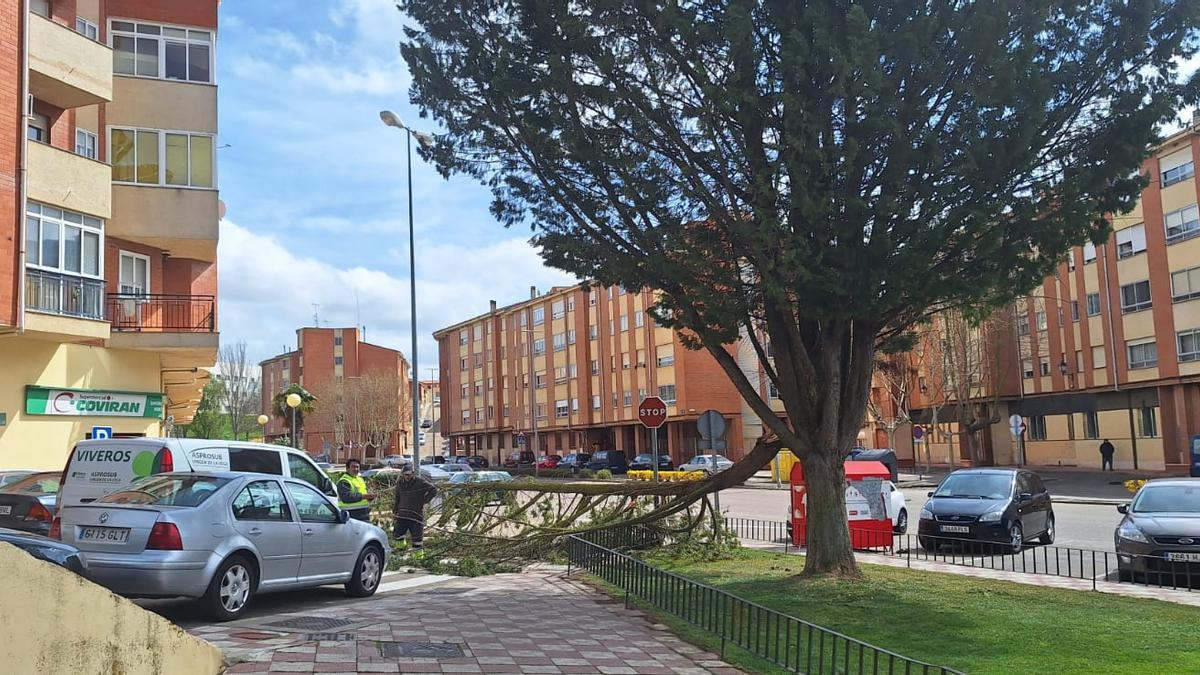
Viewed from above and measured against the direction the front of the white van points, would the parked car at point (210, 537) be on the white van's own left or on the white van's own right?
on the white van's own right

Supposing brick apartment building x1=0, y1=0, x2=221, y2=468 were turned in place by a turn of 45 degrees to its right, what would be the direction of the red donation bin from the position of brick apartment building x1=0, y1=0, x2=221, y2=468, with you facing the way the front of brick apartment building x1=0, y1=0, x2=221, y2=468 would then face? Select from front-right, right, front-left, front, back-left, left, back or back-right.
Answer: front-left

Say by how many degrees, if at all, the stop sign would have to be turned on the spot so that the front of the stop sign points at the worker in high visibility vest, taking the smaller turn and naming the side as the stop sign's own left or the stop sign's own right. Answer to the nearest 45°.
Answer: approximately 45° to the stop sign's own right

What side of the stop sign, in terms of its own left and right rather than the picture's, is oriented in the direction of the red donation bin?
left

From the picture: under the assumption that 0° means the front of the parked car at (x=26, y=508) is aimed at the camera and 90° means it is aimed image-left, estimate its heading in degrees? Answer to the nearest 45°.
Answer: approximately 225°

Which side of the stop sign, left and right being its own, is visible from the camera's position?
front

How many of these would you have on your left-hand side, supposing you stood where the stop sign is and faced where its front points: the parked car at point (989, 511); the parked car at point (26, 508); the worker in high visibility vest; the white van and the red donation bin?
2

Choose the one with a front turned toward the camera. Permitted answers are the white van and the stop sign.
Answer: the stop sign

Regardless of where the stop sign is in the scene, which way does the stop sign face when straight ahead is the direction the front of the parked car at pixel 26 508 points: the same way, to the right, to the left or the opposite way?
the opposite way

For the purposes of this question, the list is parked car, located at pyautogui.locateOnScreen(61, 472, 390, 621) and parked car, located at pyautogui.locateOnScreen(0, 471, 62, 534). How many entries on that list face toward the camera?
0

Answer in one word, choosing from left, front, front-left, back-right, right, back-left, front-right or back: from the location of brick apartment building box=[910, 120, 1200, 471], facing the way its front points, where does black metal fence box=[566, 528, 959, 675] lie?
front-left

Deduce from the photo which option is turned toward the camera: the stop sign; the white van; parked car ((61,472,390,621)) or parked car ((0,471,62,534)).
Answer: the stop sign

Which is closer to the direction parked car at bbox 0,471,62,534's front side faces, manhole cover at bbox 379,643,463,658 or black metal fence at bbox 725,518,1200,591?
the black metal fence

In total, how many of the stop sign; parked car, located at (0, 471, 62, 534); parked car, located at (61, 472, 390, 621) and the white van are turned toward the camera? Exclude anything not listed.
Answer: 1

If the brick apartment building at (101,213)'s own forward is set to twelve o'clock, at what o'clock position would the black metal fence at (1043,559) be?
The black metal fence is roughly at 12 o'clock from the brick apartment building.

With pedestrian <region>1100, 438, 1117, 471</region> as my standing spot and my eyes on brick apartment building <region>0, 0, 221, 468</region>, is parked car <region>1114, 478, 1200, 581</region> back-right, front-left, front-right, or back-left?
front-left

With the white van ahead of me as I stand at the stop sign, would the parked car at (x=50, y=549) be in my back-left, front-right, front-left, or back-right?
front-left

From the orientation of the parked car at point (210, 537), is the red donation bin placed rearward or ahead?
ahead

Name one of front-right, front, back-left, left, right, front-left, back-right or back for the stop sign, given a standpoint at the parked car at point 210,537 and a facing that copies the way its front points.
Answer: front

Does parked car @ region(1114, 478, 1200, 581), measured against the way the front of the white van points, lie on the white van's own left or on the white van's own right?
on the white van's own right

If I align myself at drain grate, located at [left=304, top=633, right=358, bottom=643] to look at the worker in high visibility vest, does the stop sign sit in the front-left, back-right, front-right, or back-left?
front-right

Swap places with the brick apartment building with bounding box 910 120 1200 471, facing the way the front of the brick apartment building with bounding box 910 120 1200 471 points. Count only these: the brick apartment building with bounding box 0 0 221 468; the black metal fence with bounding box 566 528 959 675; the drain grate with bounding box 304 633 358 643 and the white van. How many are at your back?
0
